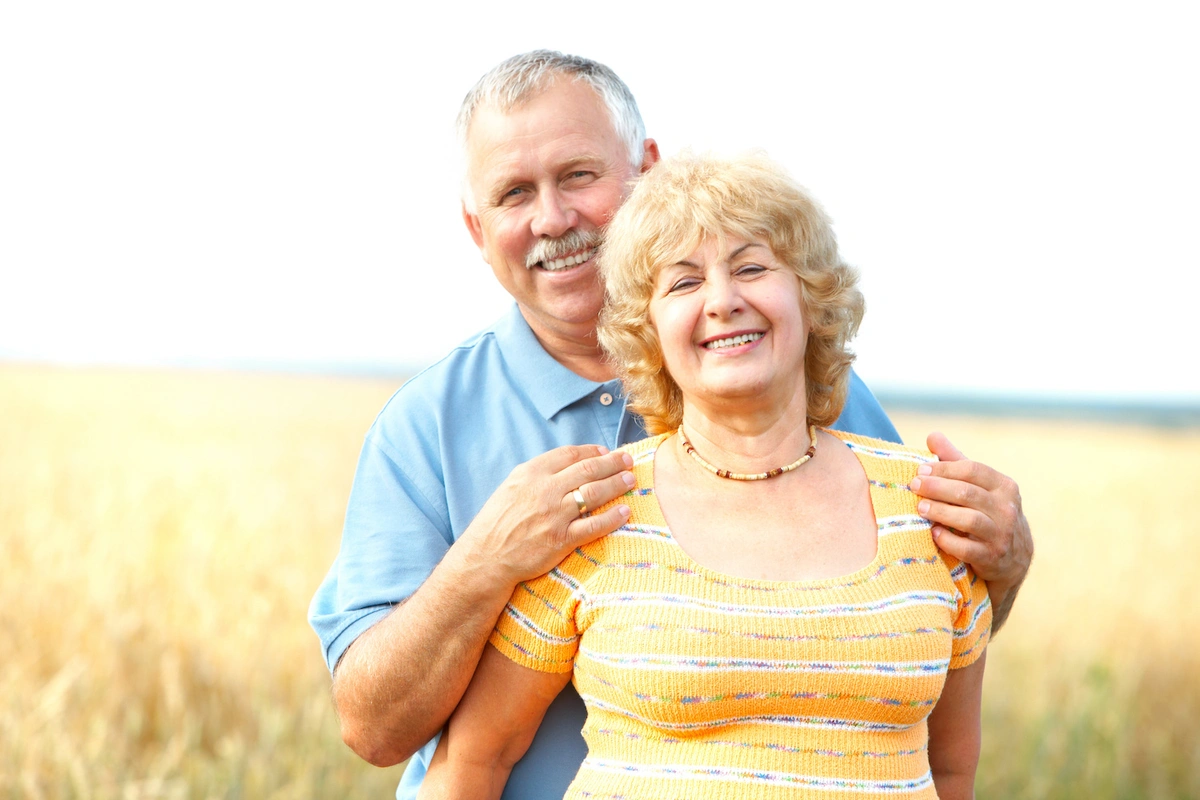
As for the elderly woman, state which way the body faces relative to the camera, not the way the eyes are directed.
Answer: toward the camera

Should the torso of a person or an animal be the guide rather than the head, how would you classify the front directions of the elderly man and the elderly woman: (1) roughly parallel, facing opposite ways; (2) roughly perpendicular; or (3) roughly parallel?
roughly parallel

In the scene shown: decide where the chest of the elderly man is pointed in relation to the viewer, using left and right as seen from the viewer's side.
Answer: facing the viewer

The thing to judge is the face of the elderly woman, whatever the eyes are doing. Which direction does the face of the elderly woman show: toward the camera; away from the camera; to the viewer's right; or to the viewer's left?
toward the camera

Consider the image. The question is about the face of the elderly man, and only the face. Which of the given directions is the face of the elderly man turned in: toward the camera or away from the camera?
toward the camera
